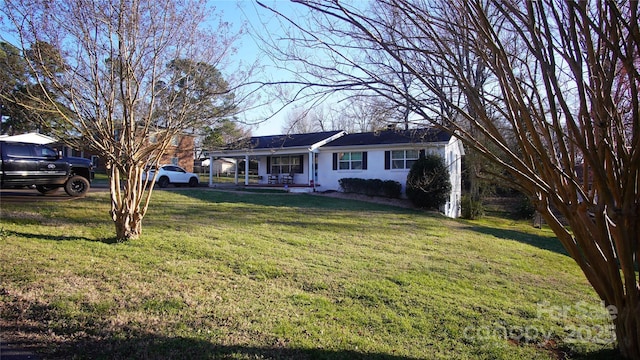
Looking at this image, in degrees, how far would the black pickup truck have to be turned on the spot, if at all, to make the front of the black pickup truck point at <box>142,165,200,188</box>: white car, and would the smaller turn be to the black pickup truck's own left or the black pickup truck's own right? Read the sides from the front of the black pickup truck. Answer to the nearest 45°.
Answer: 0° — it already faces it

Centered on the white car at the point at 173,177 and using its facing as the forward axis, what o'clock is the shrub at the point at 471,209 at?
The shrub is roughly at 1 o'clock from the white car.

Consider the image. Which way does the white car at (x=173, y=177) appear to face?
to the viewer's right

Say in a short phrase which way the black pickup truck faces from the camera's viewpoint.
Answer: facing away from the viewer and to the right of the viewer

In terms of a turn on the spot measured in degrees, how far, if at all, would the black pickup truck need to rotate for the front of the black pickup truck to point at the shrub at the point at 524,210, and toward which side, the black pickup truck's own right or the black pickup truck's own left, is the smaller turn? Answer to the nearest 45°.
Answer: approximately 45° to the black pickup truck's own right

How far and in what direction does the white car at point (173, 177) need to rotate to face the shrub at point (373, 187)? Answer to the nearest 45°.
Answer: approximately 45° to its right

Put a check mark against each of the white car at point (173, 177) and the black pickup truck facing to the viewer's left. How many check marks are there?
0

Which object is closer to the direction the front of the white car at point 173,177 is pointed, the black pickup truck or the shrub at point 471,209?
the shrub

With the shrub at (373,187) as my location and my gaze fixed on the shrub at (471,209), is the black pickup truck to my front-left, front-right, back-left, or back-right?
back-right

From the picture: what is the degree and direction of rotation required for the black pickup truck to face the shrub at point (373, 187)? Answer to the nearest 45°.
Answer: approximately 45° to its right

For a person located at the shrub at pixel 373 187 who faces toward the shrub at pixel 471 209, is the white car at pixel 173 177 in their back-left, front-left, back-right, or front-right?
back-left
